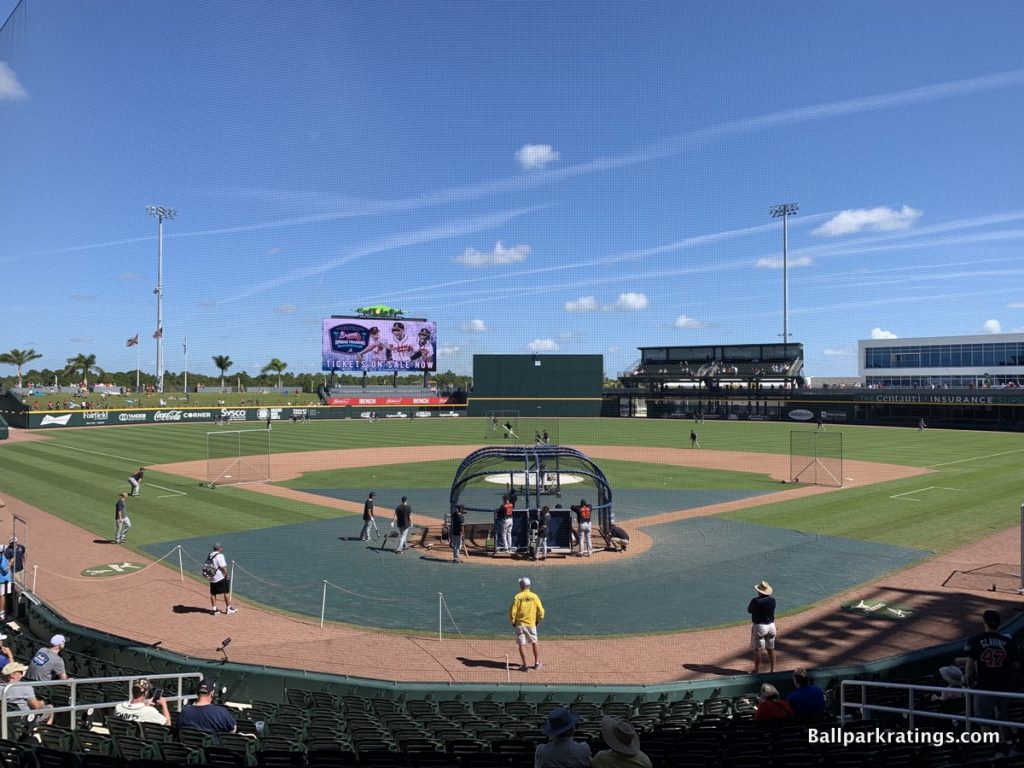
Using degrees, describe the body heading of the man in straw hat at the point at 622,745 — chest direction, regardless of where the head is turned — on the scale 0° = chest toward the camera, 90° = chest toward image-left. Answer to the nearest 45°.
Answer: approximately 180°

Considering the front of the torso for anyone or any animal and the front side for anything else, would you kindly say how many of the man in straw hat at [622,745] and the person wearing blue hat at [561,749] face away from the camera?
2

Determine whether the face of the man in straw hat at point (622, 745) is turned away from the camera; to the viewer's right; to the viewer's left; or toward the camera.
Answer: away from the camera

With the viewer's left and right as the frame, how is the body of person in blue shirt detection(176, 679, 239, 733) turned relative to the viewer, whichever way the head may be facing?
facing away from the viewer

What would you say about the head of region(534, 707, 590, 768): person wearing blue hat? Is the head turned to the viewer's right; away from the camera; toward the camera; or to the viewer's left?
away from the camera

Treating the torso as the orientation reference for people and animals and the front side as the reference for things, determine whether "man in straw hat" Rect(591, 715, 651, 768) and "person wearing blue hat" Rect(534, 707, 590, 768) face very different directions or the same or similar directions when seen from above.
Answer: same or similar directions

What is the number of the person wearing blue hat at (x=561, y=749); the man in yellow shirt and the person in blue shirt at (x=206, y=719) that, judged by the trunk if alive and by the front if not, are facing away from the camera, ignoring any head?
3

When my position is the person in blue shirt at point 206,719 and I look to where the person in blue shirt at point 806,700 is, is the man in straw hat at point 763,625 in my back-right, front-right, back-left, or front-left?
front-left

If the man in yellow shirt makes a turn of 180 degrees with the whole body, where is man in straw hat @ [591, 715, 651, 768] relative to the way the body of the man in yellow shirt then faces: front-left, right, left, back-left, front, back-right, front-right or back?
front

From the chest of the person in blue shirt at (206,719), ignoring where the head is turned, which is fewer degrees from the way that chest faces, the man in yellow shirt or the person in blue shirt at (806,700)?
the man in yellow shirt

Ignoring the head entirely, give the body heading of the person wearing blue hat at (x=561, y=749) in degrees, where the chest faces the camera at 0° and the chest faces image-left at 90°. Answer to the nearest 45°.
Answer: approximately 180°

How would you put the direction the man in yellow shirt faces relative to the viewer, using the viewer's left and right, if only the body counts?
facing away from the viewer

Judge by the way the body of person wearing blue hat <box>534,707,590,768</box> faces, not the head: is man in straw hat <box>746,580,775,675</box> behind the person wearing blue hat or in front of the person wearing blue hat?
in front

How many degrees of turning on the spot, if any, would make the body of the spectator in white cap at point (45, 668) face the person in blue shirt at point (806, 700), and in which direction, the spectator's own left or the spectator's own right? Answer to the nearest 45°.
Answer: approximately 90° to the spectator's own right
